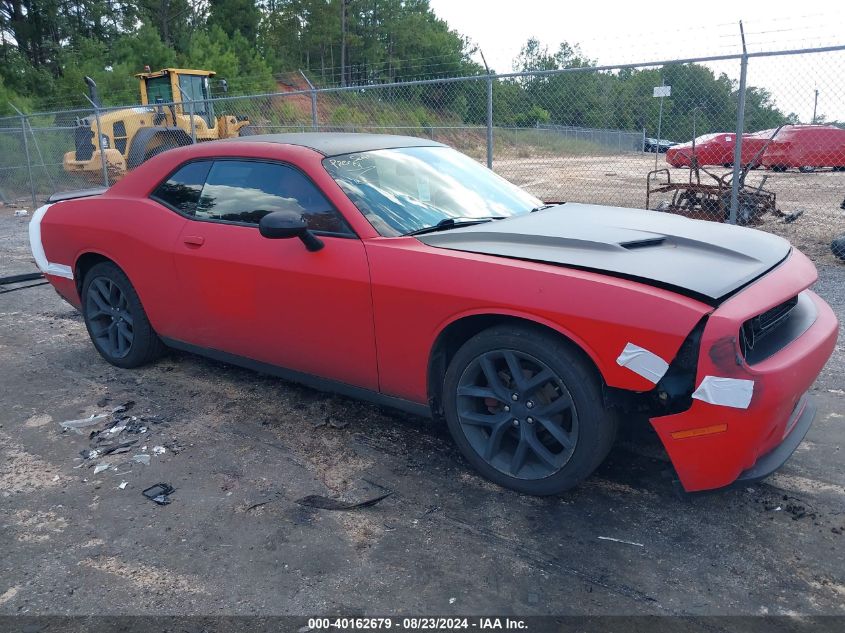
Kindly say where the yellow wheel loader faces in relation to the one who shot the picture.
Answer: facing away from the viewer and to the right of the viewer

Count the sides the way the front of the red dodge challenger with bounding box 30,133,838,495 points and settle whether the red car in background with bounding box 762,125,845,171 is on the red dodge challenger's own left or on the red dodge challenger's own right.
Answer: on the red dodge challenger's own left

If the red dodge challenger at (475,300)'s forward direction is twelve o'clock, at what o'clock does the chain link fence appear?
The chain link fence is roughly at 8 o'clock from the red dodge challenger.

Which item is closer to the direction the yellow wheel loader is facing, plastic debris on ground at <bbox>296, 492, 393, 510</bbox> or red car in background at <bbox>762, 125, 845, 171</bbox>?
the red car in background

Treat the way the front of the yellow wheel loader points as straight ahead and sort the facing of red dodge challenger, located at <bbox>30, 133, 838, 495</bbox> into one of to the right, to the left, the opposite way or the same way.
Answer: to the right

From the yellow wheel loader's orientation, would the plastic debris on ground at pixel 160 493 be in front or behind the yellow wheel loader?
behind

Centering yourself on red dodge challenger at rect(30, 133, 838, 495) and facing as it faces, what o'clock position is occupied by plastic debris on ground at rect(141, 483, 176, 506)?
The plastic debris on ground is roughly at 4 o'clock from the red dodge challenger.
